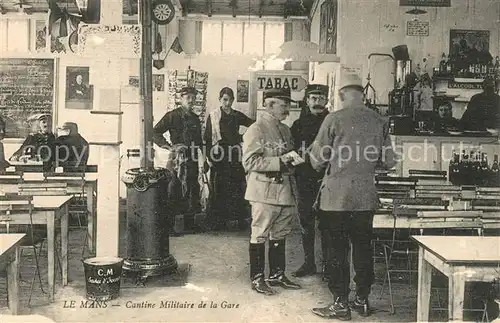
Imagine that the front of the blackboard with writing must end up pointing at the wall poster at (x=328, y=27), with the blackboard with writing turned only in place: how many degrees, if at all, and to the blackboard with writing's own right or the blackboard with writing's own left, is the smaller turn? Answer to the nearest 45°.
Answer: approximately 45° to the blackboard with writing's own left

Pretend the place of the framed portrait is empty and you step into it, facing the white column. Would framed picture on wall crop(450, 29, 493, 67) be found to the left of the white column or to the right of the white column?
left

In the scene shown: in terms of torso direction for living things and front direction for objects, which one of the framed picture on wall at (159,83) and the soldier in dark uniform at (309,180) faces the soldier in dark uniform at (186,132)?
the framed picture on wall

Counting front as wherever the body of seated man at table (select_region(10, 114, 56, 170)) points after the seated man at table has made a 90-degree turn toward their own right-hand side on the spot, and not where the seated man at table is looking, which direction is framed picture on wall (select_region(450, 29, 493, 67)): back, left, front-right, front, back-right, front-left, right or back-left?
back-left

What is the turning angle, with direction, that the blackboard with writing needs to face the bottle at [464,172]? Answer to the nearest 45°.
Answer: approximately 45° to its left

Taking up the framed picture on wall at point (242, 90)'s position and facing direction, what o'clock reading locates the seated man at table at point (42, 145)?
The seated man at table is roughly at 1 o'clock from the framed picture on wall.

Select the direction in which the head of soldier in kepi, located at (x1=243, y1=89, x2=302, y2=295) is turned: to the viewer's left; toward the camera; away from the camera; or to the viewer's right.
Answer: to the viewer's right

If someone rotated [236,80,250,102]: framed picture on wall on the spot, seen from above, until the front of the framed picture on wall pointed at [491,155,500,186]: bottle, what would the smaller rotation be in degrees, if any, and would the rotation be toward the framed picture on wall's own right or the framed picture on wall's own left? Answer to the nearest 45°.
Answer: approximately 45° to the framed picture on wall's own left

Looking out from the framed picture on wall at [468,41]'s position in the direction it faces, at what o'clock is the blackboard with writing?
The blackboard with writing is roughly at 3 o'clock from the framed picture on wall.

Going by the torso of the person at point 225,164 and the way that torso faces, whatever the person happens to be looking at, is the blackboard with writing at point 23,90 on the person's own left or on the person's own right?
on the person's own right
